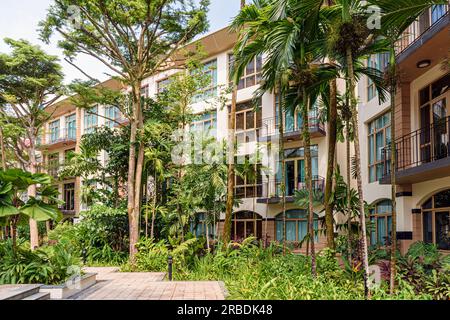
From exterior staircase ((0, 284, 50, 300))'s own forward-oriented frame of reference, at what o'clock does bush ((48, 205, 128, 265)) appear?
The bush is roughly at 8 o'clock from the exterior staircase.

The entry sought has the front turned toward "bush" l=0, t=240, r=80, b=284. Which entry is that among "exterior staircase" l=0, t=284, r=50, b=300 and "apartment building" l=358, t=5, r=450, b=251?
the apartment building

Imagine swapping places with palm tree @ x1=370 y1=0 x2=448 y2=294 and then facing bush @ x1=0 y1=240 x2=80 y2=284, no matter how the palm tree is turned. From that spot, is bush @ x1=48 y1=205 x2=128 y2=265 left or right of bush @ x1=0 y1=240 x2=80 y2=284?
right

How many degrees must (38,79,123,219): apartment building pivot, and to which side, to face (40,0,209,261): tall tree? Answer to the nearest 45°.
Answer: approximately 45° to its left

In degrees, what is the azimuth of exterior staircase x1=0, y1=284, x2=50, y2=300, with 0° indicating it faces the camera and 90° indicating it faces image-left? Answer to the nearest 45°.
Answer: approximately 315°

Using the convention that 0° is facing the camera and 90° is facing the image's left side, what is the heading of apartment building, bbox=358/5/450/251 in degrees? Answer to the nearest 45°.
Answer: approximately 45°
